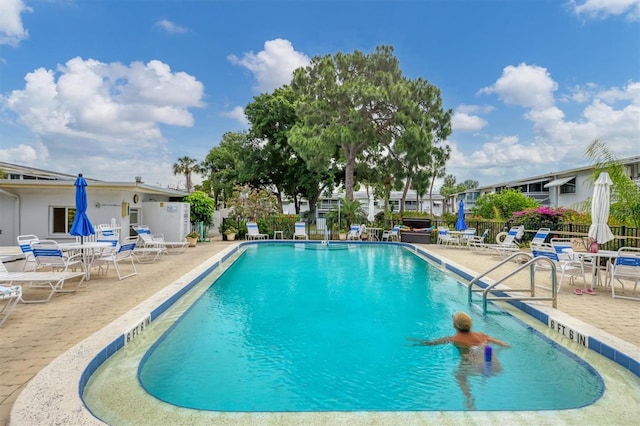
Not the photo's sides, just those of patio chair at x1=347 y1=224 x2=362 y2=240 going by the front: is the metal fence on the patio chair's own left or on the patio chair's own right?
on the patio chair's own left

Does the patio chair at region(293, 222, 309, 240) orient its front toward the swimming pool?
yes

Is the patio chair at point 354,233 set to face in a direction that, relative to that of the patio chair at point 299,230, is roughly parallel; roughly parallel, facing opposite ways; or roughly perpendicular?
roughly parallel

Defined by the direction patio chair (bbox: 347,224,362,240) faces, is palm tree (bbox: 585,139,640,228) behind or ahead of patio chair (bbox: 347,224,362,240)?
ahead

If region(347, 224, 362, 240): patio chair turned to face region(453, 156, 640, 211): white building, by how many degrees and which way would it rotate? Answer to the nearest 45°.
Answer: approximately 135° to its left

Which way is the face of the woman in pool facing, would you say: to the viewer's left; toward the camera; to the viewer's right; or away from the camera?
away from the camera

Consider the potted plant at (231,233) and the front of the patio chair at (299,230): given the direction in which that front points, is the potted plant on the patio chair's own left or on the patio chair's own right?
on the patio chair's own right

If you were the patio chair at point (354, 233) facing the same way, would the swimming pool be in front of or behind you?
in front

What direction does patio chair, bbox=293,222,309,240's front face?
toward the camera

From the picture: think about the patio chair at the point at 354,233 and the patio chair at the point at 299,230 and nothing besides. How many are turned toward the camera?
2

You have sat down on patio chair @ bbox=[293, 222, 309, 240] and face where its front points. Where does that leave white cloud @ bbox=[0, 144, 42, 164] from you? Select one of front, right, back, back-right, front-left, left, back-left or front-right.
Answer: right

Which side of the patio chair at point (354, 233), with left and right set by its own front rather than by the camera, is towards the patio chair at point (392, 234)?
left

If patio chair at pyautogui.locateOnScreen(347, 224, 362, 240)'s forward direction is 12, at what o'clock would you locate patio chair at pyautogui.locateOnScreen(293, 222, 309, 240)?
patio chair at pyautogui.locateOnScreen(293, 222, 309, 240) is roughly at 3 o'clock from patio chair at pyautogui.locateOnScreen(347, 224, 362, 240).
